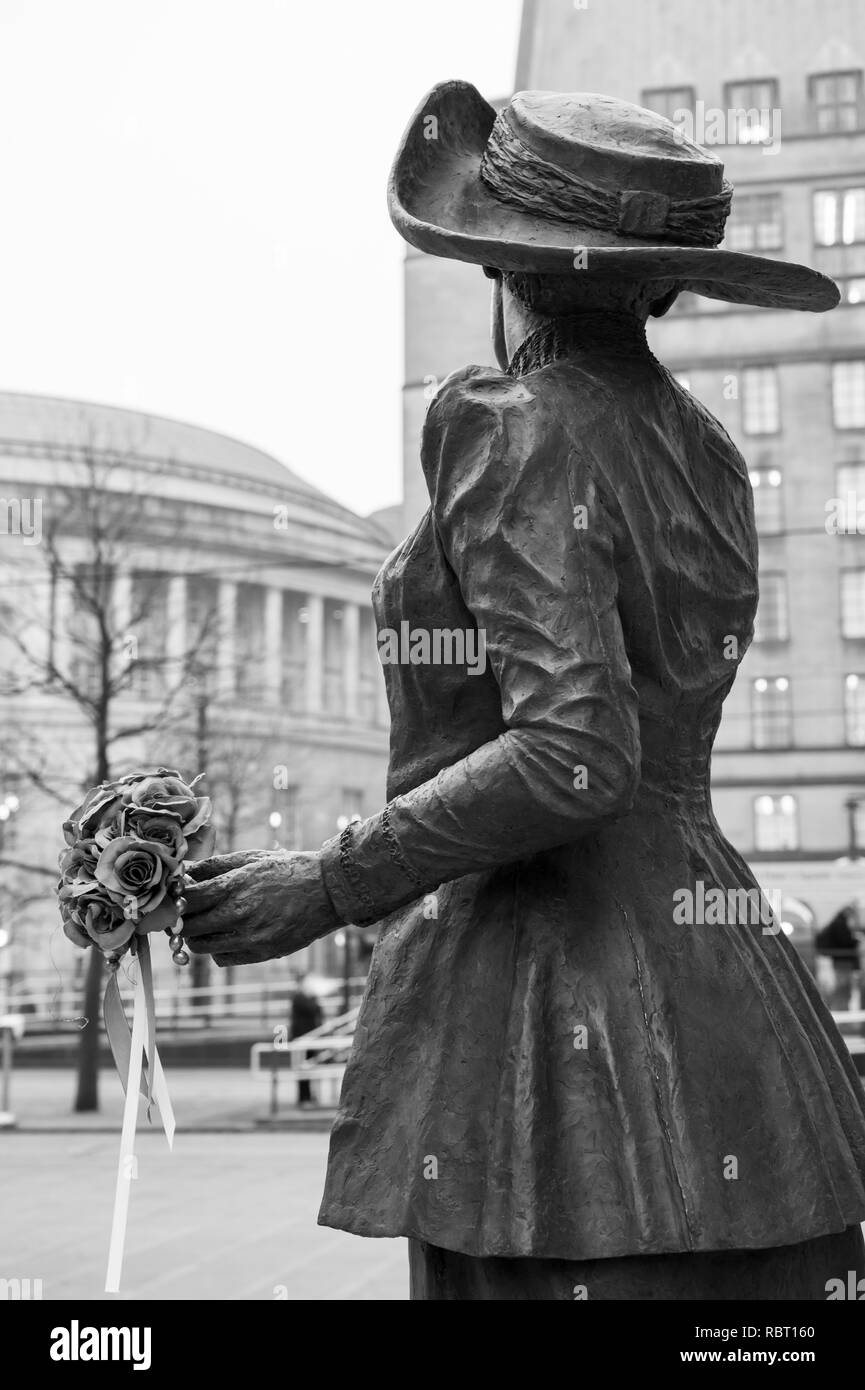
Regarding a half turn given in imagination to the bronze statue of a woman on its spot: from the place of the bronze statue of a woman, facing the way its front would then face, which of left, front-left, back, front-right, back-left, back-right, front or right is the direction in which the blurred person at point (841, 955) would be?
back-left

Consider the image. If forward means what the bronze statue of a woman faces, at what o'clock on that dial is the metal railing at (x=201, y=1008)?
The metal railing is roughly at 1 o'clock from the bronze statue of a woman.

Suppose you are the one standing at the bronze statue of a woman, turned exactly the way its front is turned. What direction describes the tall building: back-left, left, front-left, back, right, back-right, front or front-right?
front-right

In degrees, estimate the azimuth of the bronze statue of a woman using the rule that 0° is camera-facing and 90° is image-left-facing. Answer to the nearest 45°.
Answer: approximately 135°

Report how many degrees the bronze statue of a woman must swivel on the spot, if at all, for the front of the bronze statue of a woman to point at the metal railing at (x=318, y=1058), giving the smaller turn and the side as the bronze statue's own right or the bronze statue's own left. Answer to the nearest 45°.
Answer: approximately 45° to the bronze statue's own right
